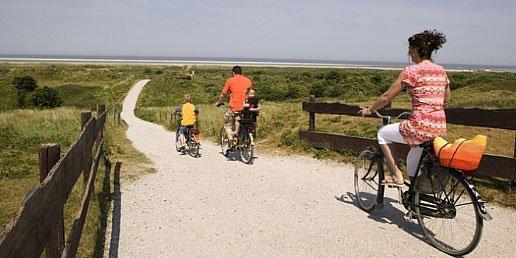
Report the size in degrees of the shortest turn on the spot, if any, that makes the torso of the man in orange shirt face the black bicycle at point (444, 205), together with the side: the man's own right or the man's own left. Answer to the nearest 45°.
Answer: approximately 135° to the man's own left

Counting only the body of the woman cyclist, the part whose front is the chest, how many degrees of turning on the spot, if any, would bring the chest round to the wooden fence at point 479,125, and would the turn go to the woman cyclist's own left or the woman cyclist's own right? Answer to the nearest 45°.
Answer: approximately 45° to the woman cyclist's own right

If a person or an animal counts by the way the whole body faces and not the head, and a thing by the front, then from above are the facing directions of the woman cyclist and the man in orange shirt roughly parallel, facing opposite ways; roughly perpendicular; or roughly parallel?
roughly parallel

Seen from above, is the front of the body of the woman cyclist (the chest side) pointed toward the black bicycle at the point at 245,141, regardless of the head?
yes

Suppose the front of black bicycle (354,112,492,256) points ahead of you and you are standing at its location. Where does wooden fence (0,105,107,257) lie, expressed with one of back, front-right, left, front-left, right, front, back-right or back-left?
left

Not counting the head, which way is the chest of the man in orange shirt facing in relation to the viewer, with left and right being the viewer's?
facing away from the viewer and to the left of the viewer

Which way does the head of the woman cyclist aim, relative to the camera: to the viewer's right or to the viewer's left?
to the viewer's left

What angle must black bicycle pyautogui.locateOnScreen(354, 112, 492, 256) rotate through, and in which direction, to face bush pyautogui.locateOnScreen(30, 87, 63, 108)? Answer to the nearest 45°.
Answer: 0° — it already faces it

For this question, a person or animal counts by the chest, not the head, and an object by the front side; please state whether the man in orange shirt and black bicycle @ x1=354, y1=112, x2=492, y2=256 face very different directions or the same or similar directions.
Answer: same or similar directions

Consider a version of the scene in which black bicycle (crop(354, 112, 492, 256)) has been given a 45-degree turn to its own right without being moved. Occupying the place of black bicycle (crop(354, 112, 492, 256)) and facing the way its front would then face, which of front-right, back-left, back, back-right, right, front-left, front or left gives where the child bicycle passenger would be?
front-left

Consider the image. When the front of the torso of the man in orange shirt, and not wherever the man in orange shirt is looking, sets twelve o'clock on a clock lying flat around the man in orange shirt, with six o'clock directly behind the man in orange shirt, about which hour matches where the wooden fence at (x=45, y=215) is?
The wooden fence is roughly at 8 o'clock from the man in orange shirt.

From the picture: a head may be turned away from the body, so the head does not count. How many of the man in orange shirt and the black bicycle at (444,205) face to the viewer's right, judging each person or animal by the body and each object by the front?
0

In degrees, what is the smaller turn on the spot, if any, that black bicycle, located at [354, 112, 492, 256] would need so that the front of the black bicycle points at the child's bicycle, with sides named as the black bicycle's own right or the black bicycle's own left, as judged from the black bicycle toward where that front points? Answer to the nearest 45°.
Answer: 0° — it already faces it

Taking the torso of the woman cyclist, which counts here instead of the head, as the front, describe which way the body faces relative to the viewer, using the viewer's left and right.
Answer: facing away from the viewer and to the left of the viewer

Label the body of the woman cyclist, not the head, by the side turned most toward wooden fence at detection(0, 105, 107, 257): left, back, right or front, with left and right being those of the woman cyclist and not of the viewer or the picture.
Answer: left

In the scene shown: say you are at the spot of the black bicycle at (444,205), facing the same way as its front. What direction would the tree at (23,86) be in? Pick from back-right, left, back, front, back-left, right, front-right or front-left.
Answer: front

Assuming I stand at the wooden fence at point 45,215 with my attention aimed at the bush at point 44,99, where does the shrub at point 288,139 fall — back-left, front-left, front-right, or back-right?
front-right

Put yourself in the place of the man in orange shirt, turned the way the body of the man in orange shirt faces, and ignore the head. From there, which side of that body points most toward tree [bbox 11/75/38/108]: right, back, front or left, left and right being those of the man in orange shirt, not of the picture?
front

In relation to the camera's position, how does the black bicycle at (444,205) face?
facing away from the viewer and to the left of the viewer
